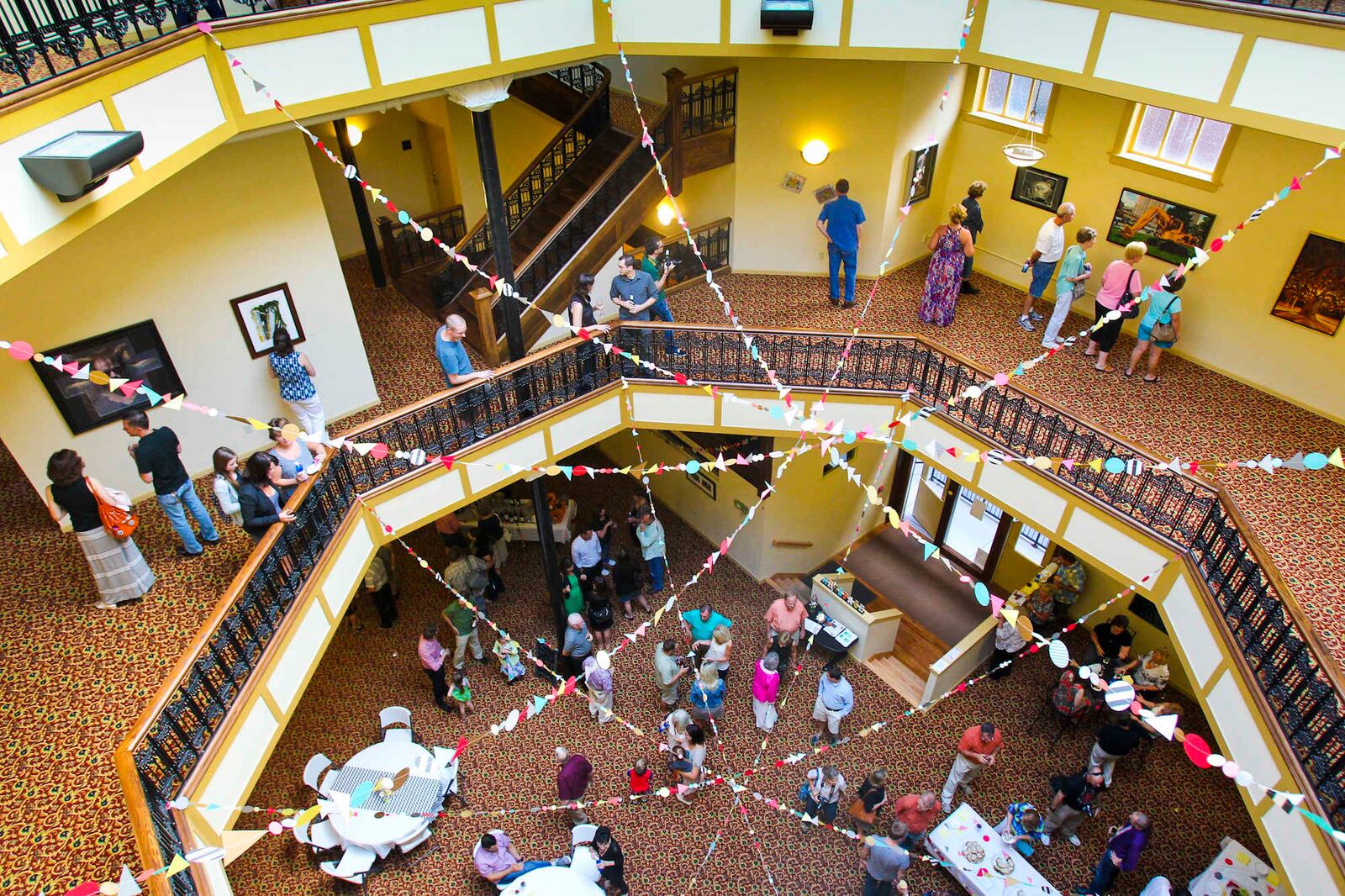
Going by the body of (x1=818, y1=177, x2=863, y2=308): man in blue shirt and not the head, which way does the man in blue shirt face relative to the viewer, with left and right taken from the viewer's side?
facing away from the viewer

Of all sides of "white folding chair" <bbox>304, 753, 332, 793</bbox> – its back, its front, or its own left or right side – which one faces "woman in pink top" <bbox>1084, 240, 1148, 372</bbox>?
front

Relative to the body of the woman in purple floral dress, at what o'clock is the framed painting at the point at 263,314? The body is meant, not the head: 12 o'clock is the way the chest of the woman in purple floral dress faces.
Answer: The framed painting is roughly at 8 o'clock from the woman in purple floral dress.

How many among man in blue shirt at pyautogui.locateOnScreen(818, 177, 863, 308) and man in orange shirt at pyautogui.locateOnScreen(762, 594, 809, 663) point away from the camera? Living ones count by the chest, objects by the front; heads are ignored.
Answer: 1

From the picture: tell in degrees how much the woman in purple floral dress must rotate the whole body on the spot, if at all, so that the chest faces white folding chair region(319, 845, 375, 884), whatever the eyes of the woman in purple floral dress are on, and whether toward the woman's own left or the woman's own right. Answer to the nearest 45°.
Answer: approximately 135° to the woman's own left

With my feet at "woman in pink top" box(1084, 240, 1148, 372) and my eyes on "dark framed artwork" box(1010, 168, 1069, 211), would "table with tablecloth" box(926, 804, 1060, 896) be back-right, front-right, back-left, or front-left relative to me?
back-left

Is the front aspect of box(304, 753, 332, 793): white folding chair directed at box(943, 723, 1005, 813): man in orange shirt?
yes

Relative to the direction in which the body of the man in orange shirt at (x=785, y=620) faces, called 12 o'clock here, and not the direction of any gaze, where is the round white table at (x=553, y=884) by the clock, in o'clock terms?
The round white table is roughly at 1 o'clock from the man in orange shirt.

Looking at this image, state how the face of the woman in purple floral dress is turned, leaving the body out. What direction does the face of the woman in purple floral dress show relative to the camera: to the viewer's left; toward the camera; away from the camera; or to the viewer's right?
away from the camera

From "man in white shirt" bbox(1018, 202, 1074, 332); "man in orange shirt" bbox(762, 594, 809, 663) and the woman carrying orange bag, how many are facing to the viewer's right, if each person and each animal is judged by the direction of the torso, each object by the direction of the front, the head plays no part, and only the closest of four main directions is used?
1

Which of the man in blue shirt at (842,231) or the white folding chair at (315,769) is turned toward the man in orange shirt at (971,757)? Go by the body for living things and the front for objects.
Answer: the white folding chair

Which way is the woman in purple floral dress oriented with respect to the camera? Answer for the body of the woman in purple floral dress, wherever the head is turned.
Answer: away from the camera

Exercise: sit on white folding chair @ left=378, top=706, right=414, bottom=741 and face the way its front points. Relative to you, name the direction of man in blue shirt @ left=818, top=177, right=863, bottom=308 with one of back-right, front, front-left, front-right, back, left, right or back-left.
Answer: left
